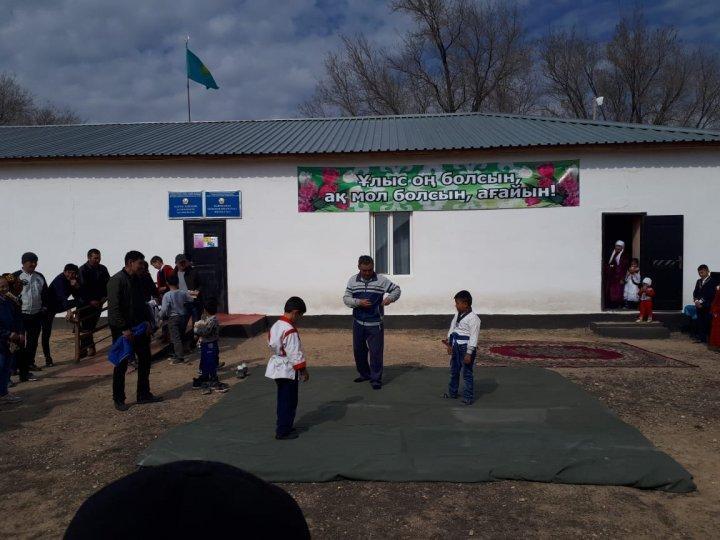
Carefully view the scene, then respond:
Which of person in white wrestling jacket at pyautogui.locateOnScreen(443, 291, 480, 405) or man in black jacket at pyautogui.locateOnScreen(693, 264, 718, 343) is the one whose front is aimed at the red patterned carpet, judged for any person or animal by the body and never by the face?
the man in black jacket

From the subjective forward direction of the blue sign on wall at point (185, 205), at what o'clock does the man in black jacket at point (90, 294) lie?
The man in black jacket is roughly at 1 o'clock from the blue sign on wall.

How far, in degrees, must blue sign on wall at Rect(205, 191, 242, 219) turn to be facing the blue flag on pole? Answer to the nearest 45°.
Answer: approximately 180°

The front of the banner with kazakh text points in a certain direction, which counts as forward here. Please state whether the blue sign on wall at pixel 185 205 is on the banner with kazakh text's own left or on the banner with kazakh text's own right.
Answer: on the banner with kazakh text's own right

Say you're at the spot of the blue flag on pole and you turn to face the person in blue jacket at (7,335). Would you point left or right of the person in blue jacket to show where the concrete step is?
left

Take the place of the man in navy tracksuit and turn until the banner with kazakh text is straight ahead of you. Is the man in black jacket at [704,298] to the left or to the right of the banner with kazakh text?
right

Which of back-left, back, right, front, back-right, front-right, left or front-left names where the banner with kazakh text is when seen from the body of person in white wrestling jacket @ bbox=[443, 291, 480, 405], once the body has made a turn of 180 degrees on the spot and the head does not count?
front-left
